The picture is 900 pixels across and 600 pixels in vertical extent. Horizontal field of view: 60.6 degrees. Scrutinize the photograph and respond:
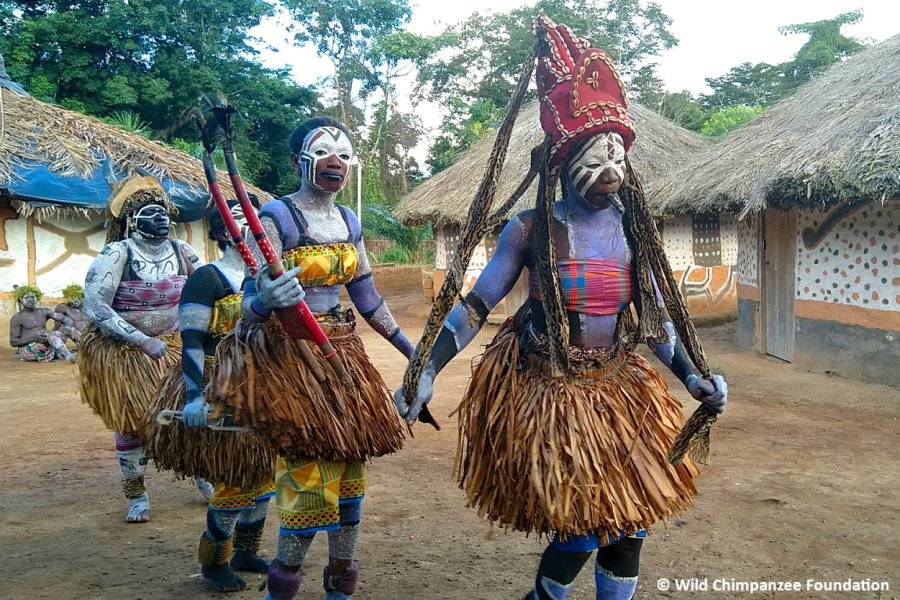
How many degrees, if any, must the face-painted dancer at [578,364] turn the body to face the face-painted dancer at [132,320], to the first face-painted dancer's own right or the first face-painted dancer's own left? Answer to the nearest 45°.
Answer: approximately 180°

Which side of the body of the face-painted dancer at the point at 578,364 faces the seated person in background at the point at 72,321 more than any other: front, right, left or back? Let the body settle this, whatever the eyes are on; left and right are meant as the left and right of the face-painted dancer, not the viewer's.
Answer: back

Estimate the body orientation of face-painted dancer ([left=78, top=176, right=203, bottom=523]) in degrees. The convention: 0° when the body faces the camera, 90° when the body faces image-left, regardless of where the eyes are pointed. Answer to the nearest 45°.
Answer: approximately 315°

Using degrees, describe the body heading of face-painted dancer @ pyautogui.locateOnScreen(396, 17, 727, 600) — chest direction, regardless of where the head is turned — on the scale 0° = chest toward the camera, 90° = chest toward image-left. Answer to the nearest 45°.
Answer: approximately 315°

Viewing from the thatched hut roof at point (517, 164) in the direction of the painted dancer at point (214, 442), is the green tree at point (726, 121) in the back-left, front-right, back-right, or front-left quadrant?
back-left

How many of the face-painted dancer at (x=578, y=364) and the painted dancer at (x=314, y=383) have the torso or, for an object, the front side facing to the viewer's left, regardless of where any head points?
0

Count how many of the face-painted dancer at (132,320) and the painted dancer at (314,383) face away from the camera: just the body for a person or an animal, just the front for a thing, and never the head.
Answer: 0

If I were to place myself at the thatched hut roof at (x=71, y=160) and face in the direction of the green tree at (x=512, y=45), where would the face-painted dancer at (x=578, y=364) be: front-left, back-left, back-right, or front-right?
back-right

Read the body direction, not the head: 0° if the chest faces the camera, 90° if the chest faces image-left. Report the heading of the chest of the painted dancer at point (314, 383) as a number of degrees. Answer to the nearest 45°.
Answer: approximately 315°

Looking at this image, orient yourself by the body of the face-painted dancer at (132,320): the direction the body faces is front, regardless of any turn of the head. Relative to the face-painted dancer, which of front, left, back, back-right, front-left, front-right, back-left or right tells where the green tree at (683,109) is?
left

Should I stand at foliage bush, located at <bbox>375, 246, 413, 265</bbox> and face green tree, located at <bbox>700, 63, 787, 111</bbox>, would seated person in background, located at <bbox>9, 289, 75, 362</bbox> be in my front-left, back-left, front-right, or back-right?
back-right

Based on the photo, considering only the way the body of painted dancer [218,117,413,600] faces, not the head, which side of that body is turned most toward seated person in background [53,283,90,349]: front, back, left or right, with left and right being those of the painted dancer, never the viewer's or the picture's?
back

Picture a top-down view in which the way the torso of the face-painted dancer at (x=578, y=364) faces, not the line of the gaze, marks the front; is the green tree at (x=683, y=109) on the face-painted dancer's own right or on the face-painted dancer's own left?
on the face-painted dancer's own left

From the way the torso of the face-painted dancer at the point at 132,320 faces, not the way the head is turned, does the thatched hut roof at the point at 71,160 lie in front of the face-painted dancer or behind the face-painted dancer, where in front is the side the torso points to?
behind

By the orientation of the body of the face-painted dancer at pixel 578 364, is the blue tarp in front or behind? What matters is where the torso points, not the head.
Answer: behind
